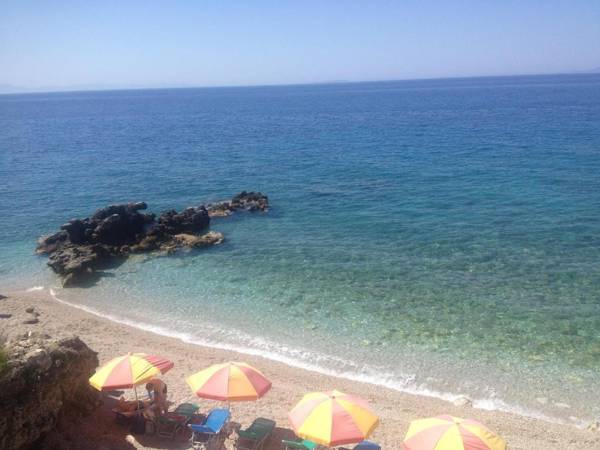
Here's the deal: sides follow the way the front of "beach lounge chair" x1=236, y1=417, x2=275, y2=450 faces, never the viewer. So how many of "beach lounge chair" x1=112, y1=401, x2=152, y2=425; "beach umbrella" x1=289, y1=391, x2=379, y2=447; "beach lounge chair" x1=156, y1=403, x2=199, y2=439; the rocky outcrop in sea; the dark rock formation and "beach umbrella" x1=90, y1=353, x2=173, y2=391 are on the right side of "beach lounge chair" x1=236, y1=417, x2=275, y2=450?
1

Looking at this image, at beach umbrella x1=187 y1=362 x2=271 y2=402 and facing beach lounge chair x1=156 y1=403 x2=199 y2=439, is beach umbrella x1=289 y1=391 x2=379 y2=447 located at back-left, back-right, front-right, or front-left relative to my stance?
back-left

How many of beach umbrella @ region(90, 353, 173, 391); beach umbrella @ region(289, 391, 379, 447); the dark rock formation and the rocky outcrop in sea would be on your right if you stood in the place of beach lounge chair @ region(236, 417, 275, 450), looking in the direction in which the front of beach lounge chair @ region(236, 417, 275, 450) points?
1

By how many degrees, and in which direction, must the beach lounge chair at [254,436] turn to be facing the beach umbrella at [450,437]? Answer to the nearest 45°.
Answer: approximately 90° to its right

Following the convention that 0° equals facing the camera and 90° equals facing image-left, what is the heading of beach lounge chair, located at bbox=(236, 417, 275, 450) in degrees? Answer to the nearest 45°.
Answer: approximately 225°

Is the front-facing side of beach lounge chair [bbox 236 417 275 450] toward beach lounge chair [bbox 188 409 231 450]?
no

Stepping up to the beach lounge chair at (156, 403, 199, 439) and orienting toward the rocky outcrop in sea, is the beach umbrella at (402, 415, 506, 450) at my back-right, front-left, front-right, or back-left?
back-right

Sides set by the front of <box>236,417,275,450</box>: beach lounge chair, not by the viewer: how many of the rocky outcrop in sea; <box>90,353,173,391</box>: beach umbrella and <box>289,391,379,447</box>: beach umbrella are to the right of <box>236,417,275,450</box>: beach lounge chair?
1
